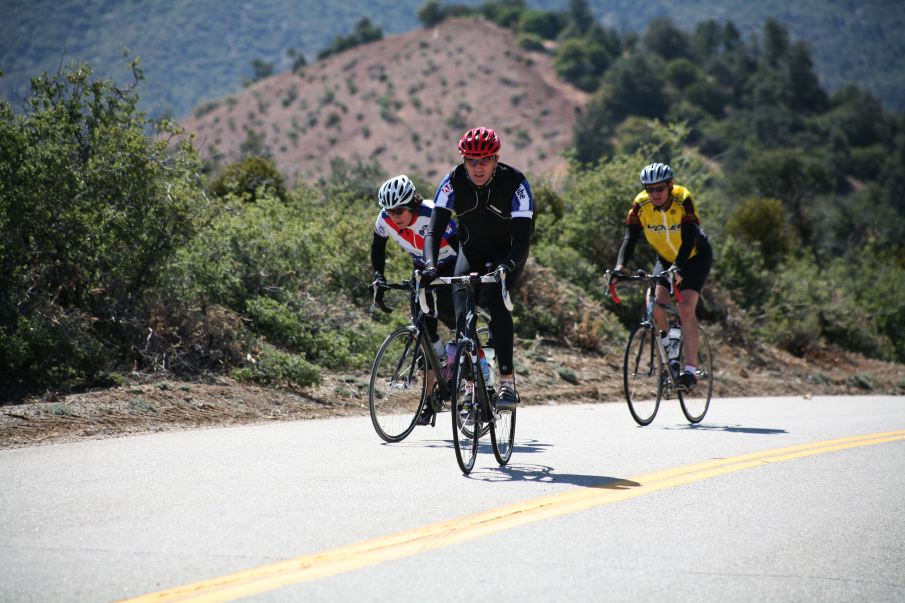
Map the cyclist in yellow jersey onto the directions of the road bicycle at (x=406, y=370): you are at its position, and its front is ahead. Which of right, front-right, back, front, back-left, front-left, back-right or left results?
back

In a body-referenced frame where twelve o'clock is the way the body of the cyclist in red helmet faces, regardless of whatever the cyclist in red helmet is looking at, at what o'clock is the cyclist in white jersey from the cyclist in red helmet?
The cyclist in white jersey is roughly at 5 o'clock from the cyclist in red helmet.

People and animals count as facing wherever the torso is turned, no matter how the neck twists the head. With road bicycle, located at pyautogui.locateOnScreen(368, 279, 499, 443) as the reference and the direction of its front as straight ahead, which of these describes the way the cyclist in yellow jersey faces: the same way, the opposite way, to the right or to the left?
the same way

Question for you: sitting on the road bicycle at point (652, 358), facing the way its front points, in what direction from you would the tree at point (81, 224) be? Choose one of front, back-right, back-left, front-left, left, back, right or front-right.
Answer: front-right

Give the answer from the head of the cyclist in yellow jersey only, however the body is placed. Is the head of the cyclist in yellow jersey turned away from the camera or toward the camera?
toward the camera

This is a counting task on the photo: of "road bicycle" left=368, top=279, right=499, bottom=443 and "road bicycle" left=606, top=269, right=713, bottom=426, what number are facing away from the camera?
0

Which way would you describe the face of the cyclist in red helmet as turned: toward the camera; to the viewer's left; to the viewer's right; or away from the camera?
toward the camera

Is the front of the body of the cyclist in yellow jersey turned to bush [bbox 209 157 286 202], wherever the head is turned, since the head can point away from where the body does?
no

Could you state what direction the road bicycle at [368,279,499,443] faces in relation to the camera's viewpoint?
facing the viewer and to the left of the viewer

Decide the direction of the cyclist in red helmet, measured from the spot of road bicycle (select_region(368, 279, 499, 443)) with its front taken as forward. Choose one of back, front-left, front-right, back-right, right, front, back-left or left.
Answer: left

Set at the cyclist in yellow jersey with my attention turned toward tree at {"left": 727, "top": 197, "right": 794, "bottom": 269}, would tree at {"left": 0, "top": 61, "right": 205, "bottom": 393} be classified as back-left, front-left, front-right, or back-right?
back-left

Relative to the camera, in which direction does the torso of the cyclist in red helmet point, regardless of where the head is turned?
toward the camera

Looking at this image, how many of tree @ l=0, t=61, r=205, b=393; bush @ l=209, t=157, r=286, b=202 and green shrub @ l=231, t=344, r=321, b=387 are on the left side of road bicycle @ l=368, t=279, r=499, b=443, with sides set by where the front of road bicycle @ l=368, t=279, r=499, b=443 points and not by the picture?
0

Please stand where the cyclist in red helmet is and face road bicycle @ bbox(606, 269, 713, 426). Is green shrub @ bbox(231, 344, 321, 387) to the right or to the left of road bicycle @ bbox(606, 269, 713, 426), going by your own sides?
left

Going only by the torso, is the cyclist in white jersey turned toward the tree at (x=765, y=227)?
no

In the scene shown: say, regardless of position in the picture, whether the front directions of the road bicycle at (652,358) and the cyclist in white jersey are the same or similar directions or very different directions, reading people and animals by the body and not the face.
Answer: same or similar directions

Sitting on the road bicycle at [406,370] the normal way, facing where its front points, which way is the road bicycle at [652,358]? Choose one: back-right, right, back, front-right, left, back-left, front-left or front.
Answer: back

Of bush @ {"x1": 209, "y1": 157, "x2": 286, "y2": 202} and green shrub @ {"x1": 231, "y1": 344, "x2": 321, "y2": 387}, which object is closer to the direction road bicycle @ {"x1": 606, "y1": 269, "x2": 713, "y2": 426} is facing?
the green shrub

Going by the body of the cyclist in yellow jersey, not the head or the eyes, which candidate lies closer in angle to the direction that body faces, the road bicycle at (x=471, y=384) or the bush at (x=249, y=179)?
the road bicycle

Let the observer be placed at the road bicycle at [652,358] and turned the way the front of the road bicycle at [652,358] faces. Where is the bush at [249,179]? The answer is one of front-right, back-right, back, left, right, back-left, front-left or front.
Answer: right

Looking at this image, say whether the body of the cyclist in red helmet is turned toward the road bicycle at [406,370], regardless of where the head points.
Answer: no

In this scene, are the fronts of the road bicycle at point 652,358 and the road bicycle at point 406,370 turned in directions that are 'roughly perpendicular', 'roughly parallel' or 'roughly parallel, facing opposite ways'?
roughly parallel
